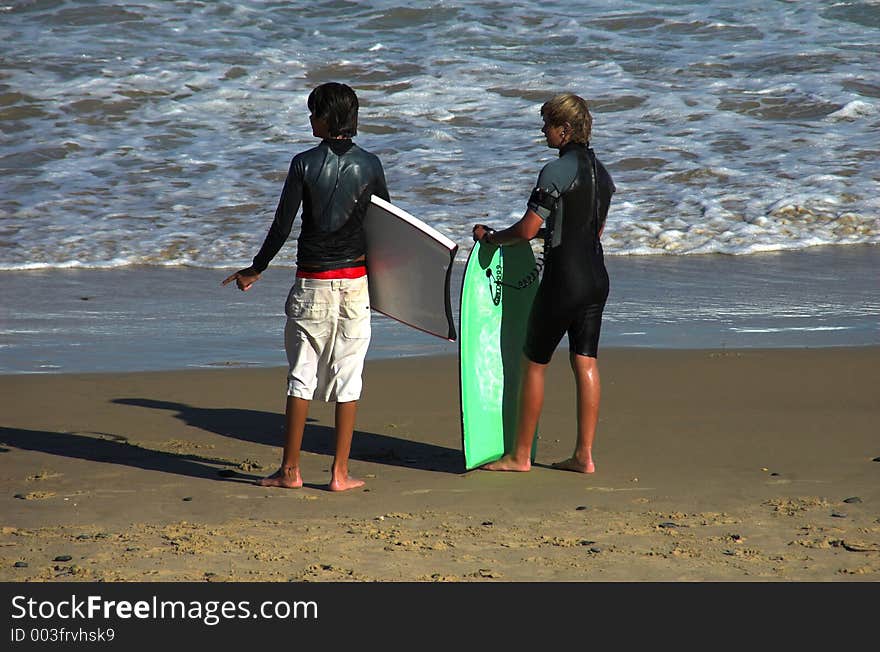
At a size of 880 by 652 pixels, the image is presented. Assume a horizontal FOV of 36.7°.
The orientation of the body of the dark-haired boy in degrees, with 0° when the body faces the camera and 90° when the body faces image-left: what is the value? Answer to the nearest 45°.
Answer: approximately 180°
